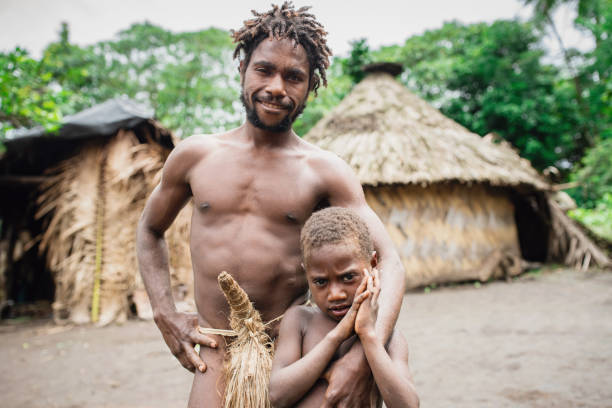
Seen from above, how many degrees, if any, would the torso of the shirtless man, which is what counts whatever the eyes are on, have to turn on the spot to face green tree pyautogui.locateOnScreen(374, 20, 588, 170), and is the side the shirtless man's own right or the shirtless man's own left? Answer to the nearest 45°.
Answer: approximately 135° to the shirtless man's own left

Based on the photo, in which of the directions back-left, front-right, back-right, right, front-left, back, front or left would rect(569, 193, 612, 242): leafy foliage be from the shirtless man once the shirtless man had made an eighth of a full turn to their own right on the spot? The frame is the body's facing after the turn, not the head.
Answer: back

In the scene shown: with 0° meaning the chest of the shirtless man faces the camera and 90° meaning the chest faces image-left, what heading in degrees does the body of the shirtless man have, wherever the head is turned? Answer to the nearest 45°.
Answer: approximately 0°

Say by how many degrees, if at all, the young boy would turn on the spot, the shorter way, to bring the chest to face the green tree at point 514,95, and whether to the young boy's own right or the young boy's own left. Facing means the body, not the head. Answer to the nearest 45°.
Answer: approximately 180°

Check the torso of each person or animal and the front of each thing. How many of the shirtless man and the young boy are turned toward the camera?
2
